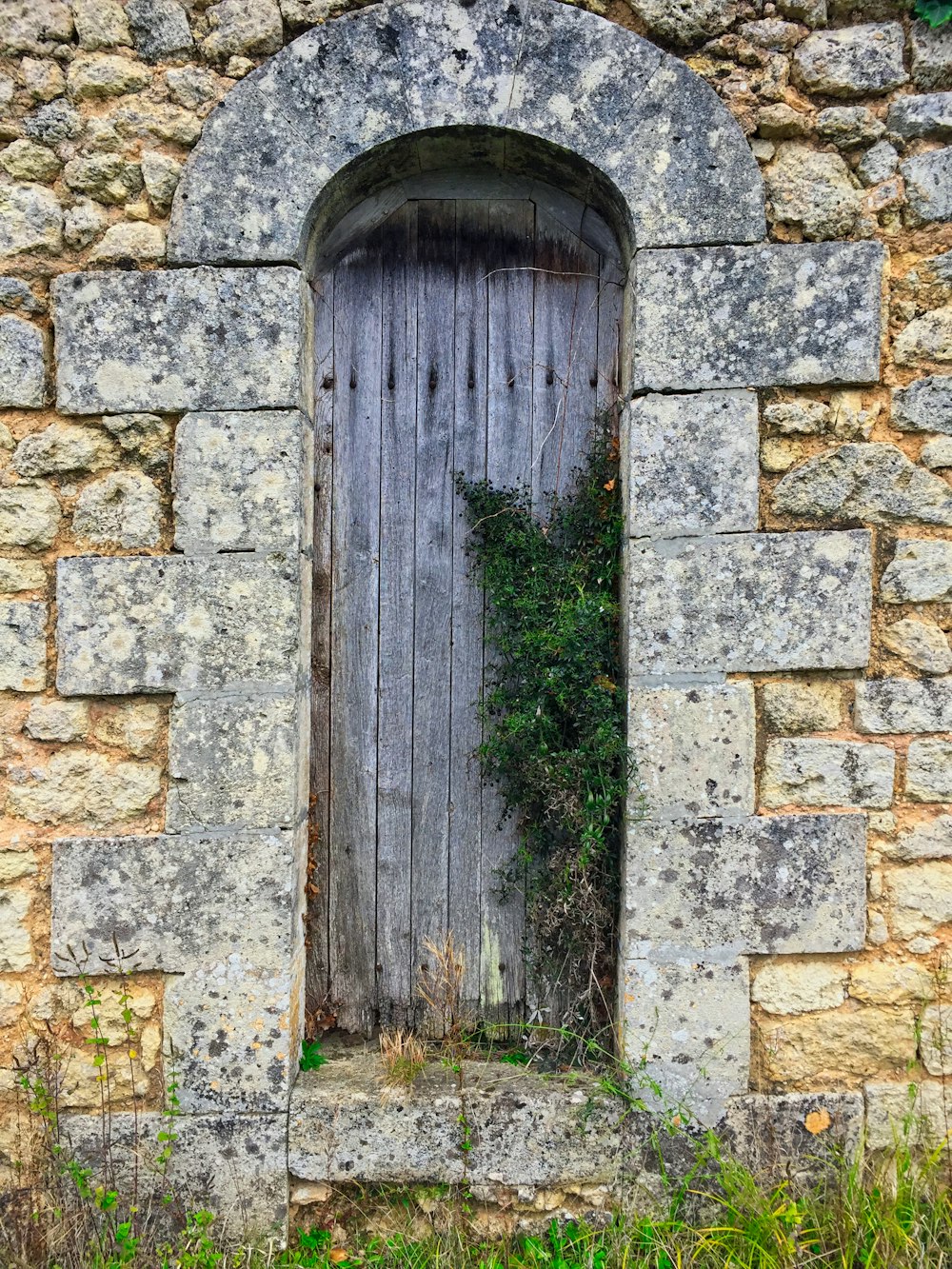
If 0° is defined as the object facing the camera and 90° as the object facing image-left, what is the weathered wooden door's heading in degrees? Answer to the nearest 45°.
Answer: approximately 0°
